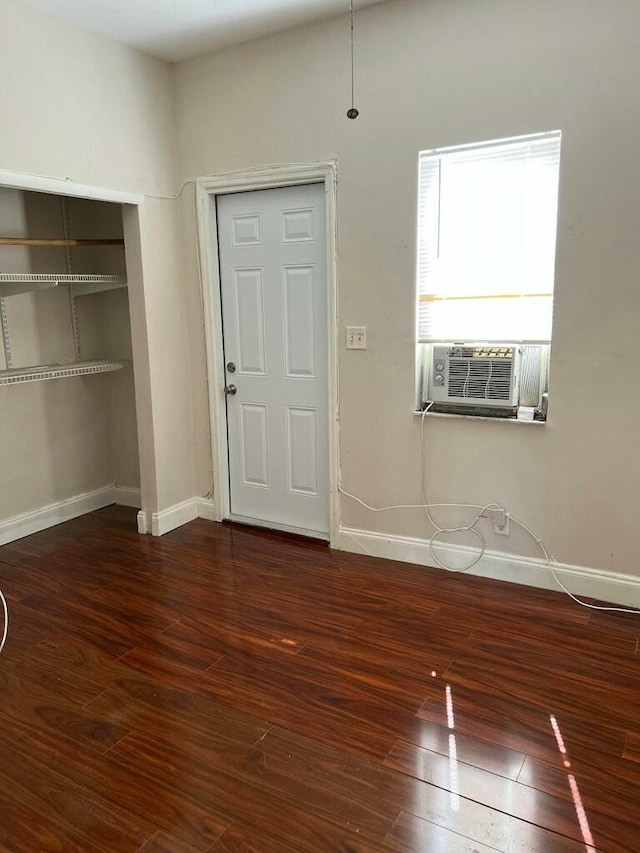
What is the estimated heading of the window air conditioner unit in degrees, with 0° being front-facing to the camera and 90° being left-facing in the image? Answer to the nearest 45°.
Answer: approximately 0°

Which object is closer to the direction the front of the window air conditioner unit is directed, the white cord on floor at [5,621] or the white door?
the white cord on floor

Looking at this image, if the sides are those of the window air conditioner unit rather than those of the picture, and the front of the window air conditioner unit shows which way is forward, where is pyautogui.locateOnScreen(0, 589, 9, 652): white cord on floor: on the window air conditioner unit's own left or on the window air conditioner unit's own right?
on the window air conditioner unit's own right

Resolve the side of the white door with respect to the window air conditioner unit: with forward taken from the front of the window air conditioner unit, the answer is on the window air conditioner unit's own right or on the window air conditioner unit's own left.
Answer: on the window air conditioner unit's own right

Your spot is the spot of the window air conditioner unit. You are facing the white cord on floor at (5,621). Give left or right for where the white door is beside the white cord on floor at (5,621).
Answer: right
